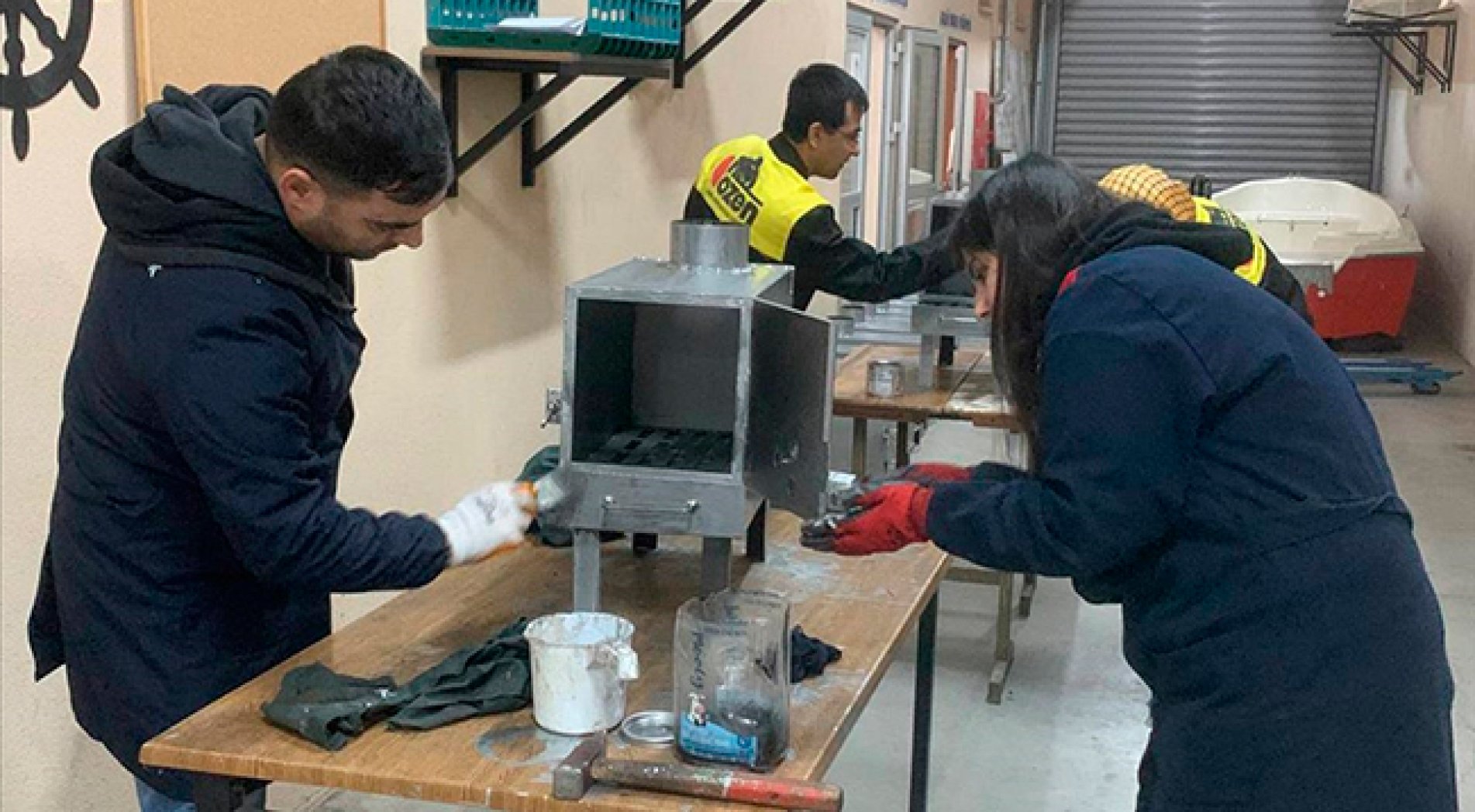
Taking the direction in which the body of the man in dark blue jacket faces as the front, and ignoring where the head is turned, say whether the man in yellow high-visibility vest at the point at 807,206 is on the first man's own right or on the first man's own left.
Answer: on the first man's own left

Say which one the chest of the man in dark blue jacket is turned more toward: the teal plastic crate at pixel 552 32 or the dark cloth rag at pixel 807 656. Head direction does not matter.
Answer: the dark cloth rag

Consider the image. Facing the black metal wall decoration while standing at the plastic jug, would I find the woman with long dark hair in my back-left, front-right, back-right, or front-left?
back-right

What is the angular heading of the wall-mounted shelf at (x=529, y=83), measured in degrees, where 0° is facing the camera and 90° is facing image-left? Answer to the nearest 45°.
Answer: approximately 315°

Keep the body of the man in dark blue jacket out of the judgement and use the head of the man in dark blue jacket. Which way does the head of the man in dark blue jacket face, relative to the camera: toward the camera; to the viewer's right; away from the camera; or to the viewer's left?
to the viewer's right

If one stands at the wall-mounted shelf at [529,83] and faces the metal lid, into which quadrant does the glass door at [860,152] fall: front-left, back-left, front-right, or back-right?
back-left

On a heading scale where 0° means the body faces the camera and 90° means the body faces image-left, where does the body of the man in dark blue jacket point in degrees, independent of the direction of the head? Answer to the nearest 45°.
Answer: approximately 270°
